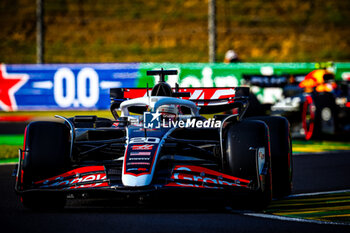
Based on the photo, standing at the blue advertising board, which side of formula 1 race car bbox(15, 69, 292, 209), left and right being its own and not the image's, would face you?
back

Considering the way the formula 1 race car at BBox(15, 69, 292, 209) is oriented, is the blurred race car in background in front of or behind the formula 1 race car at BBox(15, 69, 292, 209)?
behind

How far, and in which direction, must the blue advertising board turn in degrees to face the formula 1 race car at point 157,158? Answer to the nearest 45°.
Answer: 0° — it already faces it

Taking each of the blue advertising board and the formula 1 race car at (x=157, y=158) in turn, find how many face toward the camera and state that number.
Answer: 2

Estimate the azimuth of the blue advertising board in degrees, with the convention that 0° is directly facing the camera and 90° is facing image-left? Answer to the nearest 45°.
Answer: approximately 0°
